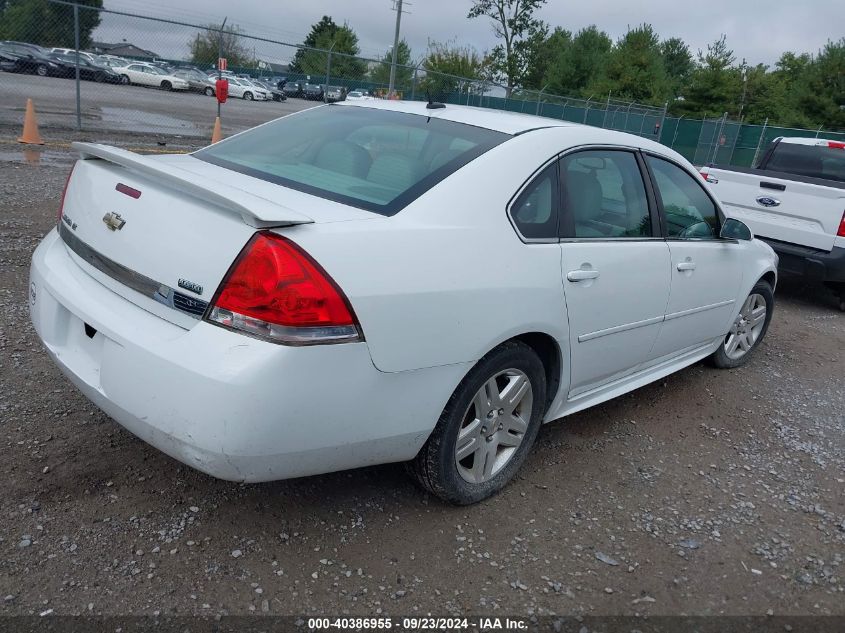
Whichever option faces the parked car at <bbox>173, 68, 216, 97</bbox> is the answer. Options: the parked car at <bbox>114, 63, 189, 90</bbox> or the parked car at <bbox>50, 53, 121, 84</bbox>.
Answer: the parked car at <bbox>114, 63, 189, 90</bbox>

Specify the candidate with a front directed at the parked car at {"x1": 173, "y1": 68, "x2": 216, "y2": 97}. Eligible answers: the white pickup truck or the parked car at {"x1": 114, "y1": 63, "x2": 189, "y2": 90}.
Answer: the parked car at {"x1": 114, "y1": 63, "x2": 189, "y2": 90}

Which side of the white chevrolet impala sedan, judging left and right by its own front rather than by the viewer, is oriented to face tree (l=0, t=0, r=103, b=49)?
left

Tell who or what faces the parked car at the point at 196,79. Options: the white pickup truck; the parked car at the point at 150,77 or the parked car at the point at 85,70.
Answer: the parked car at the point at 150,77

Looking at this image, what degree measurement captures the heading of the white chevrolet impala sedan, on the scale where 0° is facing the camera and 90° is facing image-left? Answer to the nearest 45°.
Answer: approximately 225°

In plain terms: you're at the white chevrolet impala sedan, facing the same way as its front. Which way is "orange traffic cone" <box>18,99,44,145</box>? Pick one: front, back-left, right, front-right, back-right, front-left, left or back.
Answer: left

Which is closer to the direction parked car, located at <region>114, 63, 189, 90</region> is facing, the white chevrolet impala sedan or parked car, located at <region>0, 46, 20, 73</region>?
the white chevrolet impala sedan
